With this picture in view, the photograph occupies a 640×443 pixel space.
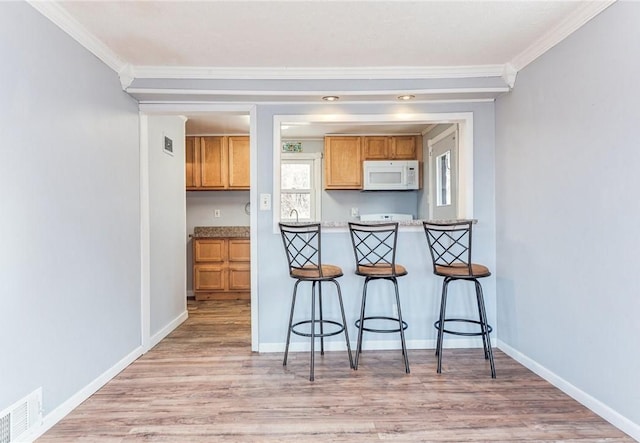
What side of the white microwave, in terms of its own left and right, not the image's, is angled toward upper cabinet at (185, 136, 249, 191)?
right

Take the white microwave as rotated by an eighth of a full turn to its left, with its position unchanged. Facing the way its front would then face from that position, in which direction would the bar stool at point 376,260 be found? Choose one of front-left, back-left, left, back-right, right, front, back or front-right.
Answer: front-right

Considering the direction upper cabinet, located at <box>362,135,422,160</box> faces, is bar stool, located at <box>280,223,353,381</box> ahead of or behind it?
ahead

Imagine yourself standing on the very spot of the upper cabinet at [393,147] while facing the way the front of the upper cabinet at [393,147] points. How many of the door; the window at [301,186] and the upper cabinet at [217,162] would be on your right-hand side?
2

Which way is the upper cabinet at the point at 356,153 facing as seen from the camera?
toward the camera

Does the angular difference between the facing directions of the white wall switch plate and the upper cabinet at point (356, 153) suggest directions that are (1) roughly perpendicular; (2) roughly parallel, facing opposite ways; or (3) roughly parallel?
roughly parallel

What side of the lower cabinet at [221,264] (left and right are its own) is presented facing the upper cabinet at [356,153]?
left

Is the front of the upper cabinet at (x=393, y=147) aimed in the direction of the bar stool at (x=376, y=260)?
yes

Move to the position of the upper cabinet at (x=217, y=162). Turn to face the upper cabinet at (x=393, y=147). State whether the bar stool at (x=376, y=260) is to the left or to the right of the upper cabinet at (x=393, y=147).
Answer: right

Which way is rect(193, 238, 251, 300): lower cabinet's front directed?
toward the camera

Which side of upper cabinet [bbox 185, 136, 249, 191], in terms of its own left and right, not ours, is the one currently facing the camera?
front
